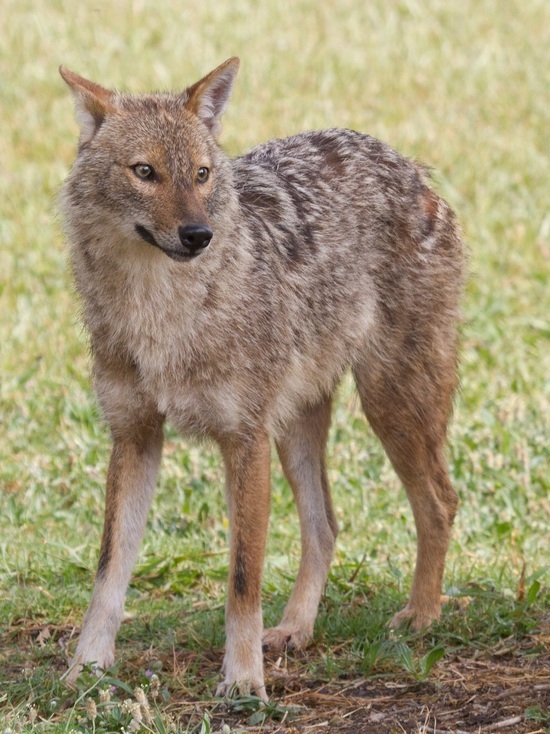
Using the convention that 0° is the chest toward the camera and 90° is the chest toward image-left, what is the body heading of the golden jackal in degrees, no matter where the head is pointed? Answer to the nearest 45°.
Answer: approximately 45°
